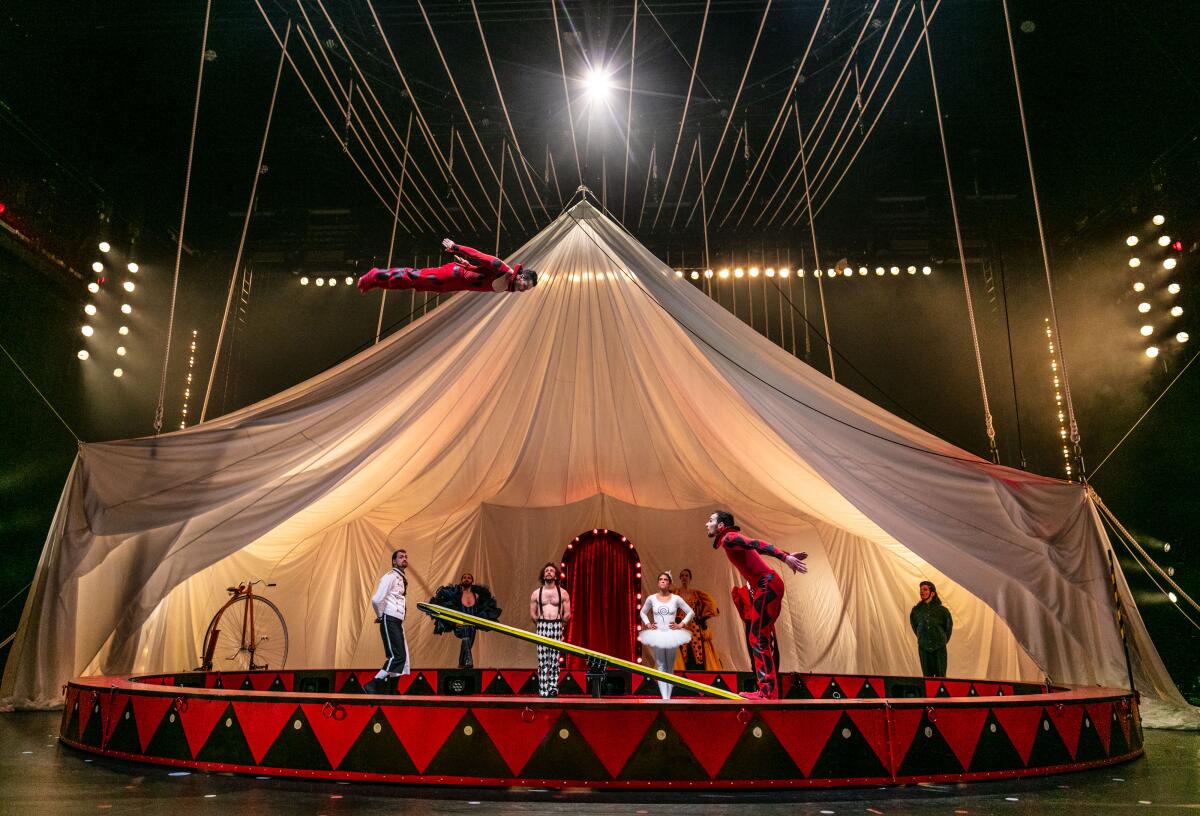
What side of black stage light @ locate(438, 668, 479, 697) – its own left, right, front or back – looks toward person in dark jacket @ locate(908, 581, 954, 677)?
left

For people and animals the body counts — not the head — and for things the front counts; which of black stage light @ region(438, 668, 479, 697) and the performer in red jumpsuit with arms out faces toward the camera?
the black stage light

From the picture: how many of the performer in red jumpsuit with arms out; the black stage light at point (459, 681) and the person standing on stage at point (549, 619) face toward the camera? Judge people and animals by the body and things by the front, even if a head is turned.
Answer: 2

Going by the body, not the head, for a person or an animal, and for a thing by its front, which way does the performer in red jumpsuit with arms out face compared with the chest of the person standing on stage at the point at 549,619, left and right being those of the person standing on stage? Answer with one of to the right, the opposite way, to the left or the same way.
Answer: to the right

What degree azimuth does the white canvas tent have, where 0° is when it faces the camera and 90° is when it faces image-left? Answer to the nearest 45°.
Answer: approximately 0°

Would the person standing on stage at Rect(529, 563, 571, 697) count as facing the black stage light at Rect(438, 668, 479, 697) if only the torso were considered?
no

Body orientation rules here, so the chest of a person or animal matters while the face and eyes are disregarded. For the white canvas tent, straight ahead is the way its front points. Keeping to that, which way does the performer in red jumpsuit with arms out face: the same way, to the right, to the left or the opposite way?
to the right

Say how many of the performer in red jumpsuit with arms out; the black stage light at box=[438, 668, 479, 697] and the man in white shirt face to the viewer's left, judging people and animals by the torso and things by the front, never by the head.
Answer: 1

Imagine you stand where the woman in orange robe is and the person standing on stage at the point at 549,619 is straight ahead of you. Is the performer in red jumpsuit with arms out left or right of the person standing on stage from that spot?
left

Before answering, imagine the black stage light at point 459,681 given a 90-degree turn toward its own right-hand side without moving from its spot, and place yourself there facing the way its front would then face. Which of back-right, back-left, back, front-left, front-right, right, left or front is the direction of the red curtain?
back-right

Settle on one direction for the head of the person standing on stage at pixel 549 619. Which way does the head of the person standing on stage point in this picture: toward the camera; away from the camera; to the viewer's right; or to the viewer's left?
toward the camera

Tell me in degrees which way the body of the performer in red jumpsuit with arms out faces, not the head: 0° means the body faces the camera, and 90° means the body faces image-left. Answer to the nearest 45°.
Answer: approximately 90°

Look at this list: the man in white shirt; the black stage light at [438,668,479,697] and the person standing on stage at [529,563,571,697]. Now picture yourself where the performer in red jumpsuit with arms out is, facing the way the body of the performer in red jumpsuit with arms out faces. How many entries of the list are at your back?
0

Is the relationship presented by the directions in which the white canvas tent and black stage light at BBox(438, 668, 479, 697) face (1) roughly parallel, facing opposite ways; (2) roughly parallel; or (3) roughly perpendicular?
roughly parallel

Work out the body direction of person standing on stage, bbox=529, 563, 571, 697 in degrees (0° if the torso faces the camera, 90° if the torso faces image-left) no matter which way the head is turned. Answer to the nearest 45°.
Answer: approximately 0°
